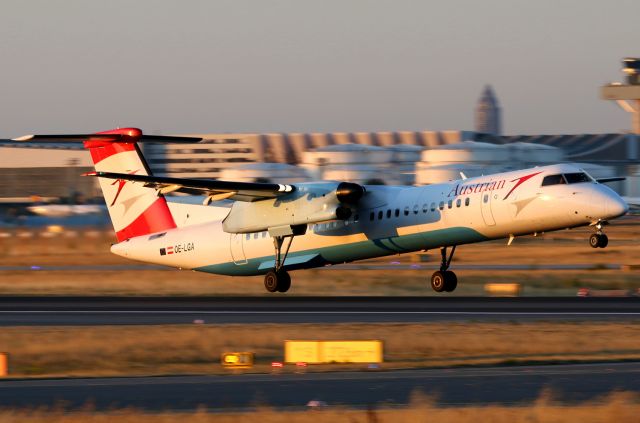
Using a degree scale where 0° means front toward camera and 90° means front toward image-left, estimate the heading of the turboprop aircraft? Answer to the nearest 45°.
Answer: approximately 315°

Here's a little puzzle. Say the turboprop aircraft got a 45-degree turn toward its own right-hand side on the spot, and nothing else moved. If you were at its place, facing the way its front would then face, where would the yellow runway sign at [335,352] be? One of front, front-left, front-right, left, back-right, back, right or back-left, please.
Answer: front
